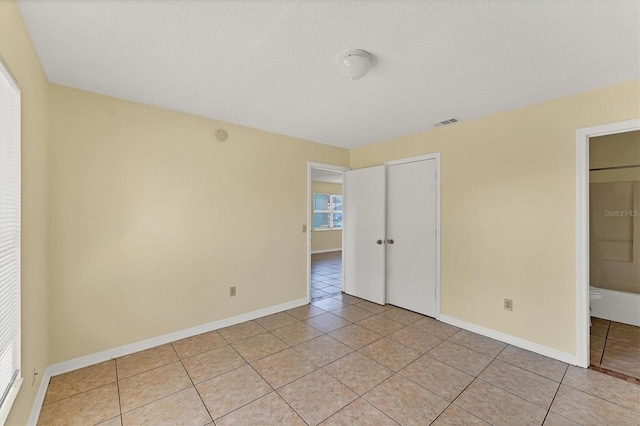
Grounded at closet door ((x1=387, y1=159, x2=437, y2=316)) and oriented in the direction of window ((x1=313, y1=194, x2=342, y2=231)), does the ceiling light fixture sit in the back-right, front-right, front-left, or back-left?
back-left

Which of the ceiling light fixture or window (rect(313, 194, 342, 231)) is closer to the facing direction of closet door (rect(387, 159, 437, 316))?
the ceiling light fixture

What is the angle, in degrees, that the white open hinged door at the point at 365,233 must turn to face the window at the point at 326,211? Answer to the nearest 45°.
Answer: approximately 135° to its right

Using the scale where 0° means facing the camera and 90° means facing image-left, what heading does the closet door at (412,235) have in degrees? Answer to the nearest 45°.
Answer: approximately 45°

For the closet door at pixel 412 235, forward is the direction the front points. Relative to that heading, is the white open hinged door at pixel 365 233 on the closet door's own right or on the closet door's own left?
on the closet door's own right

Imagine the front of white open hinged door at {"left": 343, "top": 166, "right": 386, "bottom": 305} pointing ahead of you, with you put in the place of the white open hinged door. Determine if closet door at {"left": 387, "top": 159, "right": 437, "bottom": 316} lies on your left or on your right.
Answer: on your left

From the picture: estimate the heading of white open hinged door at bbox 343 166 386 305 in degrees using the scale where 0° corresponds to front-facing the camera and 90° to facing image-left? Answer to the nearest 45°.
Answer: approximately 45°
